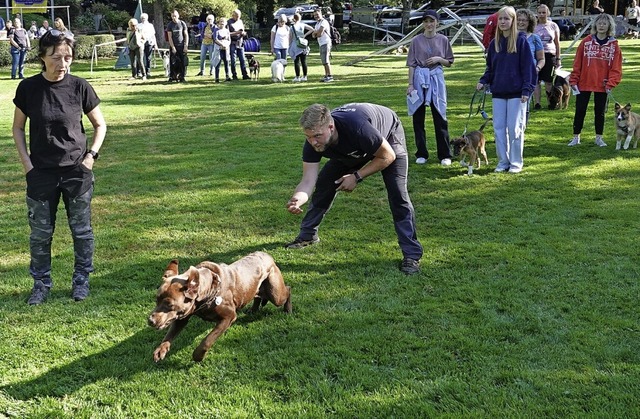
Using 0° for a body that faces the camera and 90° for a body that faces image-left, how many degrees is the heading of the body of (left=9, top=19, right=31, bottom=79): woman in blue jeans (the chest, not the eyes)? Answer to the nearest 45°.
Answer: approximately 0°

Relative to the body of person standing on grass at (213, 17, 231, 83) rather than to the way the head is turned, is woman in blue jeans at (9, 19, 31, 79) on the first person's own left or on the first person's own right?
on the first person's own right

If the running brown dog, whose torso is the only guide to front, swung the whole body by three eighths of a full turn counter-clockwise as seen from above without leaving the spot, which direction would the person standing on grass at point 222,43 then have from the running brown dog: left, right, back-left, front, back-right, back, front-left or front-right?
left

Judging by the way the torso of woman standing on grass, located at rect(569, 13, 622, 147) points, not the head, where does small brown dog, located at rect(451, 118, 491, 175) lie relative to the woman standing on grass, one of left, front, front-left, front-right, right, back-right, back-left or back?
front-right

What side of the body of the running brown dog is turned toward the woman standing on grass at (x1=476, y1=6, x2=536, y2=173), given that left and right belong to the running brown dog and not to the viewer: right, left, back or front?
back

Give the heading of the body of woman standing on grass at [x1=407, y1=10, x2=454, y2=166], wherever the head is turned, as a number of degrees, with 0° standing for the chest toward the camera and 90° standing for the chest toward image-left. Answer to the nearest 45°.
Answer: approximately 0°

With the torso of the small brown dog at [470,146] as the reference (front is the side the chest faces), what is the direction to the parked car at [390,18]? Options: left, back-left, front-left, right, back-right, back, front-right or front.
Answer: back-right
